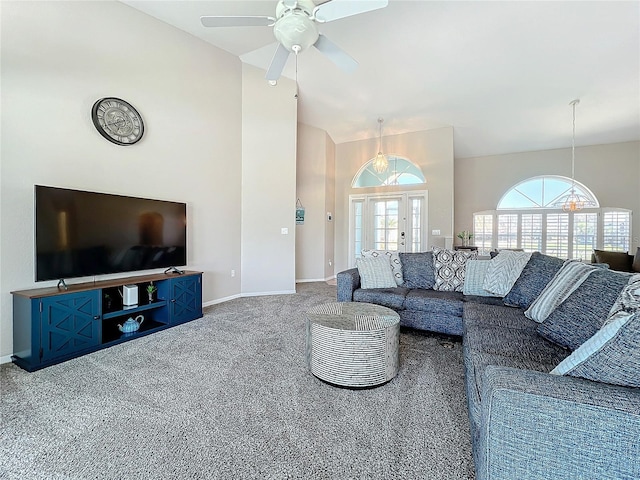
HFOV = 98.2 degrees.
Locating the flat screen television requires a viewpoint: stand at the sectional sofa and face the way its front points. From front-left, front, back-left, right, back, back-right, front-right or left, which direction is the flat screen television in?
front-right

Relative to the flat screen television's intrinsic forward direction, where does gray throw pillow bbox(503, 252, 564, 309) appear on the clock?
The gray throw pillow is roughly at 12 o'clock from the flat screen television.

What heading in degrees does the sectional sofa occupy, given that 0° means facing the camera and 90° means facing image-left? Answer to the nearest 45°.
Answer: approximately 45°

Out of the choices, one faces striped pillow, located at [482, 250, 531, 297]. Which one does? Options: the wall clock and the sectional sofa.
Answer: the wall clock

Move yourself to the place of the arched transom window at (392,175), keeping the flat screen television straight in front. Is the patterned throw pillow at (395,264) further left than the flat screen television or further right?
left

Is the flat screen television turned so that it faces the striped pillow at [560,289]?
yes

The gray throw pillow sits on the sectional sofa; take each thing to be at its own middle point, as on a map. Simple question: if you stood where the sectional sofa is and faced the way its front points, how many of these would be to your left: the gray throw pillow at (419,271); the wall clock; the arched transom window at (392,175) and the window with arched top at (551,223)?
0

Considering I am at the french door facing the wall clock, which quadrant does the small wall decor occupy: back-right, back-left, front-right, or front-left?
front-right

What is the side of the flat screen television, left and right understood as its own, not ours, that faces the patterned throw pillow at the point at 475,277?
front

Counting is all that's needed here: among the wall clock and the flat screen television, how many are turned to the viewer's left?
0

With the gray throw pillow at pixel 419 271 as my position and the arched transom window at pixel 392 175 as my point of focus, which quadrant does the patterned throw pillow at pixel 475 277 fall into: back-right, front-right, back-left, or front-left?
back-right

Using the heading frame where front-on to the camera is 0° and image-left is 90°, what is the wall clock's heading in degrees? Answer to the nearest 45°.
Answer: approximately 315°

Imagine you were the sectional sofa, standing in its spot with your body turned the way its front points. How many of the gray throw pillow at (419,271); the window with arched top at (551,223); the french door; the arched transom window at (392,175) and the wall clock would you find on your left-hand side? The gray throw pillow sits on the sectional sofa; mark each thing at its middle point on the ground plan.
0

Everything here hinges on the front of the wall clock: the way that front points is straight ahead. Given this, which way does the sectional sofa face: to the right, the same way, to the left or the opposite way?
the opposite way

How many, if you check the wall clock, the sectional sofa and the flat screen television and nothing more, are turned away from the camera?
0

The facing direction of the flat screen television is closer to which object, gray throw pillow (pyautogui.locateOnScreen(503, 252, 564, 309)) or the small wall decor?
the gray throw pillow

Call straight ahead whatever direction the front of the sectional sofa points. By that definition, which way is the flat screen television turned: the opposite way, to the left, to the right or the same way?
the opposite way

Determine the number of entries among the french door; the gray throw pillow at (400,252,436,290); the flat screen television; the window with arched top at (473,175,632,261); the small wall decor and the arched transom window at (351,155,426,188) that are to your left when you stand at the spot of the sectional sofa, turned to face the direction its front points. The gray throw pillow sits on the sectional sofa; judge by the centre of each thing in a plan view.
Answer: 0

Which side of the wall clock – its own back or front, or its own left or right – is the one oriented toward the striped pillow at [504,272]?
front

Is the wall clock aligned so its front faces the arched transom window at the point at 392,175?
no
